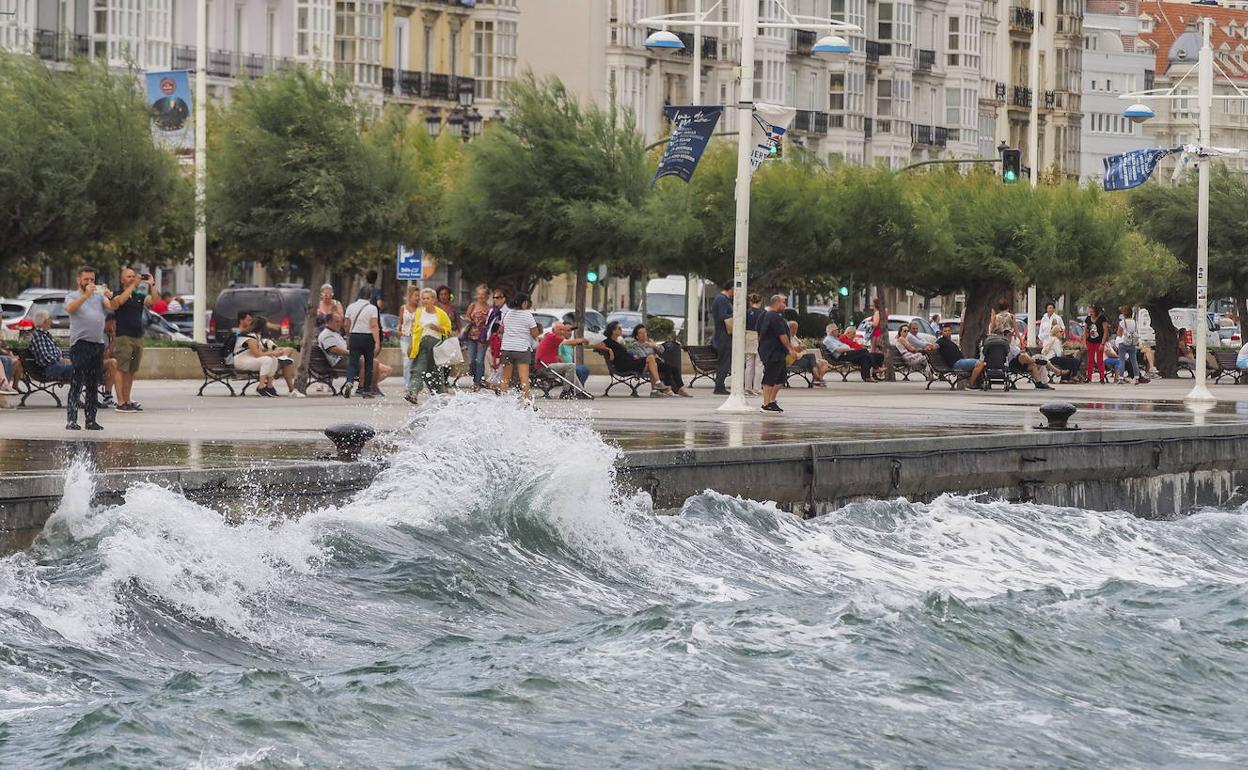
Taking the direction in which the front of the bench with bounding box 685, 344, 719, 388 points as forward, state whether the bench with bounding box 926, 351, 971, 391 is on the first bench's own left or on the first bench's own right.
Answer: on the first bench's own left

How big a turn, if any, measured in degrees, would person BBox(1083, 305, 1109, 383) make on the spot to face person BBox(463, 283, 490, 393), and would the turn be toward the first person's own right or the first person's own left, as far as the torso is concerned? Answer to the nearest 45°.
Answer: approximately 45° to the first person's own right

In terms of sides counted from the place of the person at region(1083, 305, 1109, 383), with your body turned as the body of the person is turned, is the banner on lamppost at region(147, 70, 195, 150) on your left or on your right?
on your right

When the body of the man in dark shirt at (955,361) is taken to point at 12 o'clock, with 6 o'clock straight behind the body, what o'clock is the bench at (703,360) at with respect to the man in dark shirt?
The bench is roughly at 3 o'clock from the man in dark shirt.

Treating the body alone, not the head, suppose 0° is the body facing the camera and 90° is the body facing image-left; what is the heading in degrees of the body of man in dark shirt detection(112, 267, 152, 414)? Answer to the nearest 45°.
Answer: approximately 315°

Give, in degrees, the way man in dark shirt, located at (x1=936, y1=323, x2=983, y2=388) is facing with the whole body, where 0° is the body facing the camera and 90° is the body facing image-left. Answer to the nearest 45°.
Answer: approximately 315°
